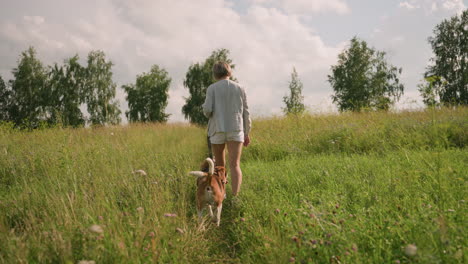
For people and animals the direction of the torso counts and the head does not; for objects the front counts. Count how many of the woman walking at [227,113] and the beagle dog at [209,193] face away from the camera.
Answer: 2

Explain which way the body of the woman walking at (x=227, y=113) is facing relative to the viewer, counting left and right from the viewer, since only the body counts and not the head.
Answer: facing away from the viewer

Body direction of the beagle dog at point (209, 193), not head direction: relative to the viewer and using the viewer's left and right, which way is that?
facing away from the viewer

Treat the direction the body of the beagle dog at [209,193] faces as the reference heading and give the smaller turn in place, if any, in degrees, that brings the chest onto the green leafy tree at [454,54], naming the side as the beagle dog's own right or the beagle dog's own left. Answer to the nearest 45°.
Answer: approximately 45° to the beagle dog's own right

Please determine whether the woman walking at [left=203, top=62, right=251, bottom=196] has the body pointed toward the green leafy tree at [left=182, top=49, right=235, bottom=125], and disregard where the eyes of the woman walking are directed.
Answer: yes

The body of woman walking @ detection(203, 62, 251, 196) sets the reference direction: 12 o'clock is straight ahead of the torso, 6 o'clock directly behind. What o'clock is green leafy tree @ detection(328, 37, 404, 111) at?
The green leafy tree is roughly at 1 o'clock from the woman walking.

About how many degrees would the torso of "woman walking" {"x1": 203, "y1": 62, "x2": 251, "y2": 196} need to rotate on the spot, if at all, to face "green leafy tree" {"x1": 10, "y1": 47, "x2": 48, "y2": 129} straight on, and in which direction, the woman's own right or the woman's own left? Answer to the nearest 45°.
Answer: approximately 45° to the woman's own left

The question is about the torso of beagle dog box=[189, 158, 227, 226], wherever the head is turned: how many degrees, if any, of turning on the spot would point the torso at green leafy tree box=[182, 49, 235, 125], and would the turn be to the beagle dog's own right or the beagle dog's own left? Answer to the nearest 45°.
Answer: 0° — it already faces it

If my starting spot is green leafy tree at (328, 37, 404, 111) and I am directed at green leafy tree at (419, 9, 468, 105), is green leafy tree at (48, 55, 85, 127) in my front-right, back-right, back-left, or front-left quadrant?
back-right

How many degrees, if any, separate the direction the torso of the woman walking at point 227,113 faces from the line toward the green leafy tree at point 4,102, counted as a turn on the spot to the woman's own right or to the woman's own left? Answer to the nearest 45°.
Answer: approximately 45° to the woman's own left
